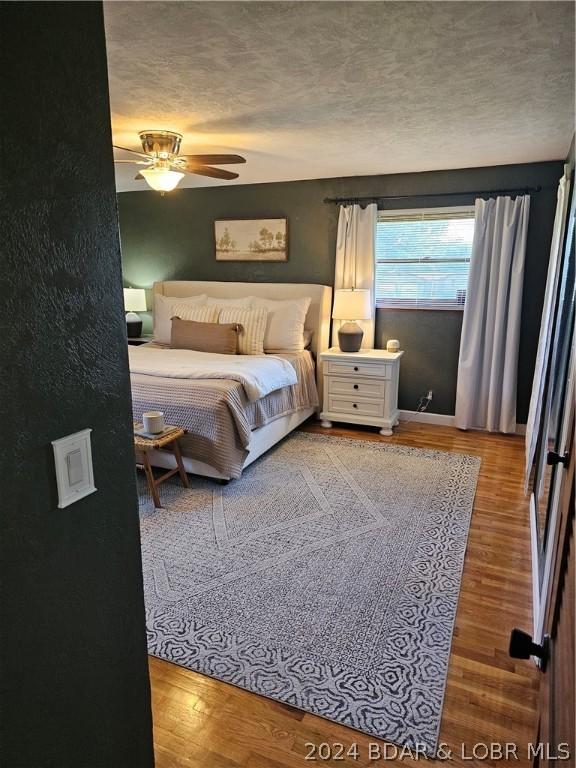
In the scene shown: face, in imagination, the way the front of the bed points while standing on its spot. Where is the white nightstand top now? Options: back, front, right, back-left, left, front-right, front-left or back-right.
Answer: back

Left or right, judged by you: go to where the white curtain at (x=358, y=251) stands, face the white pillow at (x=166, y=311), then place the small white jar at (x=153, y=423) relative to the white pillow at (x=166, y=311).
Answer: left

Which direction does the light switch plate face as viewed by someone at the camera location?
facing the viewer and to the right of the viewer

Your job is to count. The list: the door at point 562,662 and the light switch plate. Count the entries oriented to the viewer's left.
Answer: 1

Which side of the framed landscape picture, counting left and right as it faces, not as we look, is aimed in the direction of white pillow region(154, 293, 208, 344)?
right

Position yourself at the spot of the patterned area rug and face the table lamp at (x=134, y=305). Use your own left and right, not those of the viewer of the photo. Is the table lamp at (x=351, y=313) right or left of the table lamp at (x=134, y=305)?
right

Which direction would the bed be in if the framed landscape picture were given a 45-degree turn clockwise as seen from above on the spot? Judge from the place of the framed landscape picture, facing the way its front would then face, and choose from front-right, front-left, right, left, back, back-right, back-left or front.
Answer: front-left

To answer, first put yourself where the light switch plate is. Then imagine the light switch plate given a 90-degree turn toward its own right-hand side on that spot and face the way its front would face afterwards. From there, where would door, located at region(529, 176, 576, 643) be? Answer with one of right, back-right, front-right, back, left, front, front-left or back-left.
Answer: back-left

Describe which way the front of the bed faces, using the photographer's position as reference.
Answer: facing the viewer and to the left of the viewer

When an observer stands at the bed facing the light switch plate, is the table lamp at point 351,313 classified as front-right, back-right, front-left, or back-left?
back-left

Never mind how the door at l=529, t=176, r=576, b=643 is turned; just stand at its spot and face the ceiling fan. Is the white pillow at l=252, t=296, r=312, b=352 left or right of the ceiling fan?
right

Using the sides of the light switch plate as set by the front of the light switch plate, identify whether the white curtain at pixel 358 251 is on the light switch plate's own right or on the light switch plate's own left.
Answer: on the light switch plate's own left

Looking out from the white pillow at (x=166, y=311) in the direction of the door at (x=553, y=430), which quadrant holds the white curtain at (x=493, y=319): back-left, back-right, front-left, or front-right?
front-left

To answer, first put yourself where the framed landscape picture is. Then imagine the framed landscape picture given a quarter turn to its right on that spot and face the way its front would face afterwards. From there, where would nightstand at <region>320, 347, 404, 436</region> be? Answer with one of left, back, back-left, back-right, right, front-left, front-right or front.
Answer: back-left

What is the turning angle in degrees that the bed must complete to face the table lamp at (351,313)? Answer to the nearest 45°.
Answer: approximately 180°

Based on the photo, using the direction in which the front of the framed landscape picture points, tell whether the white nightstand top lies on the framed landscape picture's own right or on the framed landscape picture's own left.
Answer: on the framed landscape picture's own left

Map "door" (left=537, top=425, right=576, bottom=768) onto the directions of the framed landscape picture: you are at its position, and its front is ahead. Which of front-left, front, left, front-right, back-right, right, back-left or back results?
front

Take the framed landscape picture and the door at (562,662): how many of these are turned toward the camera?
1

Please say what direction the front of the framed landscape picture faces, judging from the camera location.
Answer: facing the viewer

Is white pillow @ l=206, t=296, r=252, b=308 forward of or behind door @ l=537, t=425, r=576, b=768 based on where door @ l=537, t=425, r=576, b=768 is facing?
forward

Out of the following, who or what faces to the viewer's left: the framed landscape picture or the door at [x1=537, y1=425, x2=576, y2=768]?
the door

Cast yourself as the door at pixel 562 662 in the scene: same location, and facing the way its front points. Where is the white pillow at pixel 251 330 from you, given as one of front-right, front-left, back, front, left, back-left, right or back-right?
front-right
